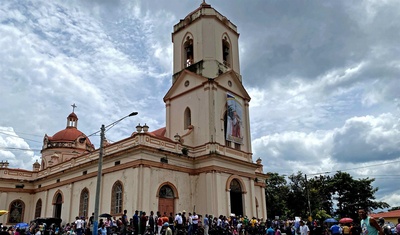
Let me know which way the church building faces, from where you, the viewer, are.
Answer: facing the viewer and to the right of the viewer
